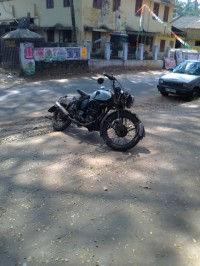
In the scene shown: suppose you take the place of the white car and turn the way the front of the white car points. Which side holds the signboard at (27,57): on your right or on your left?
on your right

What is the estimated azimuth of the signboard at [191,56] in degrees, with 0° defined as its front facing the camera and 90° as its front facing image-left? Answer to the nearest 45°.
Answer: approximately 0°

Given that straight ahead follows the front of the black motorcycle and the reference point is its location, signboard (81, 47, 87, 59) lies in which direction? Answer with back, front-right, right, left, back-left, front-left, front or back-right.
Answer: back-left

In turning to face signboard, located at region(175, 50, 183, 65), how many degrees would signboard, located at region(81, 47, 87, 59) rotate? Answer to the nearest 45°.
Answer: approximately 135° to its left

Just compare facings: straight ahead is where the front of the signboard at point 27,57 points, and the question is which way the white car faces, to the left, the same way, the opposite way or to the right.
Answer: to the right

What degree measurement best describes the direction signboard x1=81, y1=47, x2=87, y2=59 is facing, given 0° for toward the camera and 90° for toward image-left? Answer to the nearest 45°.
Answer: approximately 0°

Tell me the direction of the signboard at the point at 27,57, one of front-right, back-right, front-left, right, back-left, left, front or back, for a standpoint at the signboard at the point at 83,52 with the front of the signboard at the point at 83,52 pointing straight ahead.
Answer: front-right

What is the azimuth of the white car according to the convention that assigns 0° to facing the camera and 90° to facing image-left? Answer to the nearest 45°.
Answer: approximately 45°
